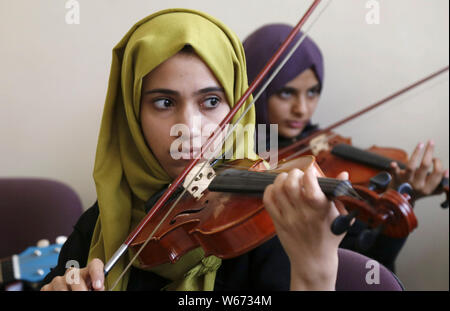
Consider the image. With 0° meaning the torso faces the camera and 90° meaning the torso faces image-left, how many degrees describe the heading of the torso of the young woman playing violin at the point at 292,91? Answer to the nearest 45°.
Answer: approximately 315°

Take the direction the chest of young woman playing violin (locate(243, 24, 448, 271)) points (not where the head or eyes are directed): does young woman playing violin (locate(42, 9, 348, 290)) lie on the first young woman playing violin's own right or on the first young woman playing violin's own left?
on the first young woman playing violin's own right

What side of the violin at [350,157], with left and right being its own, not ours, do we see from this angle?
front

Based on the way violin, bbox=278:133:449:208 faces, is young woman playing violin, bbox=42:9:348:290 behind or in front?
in front
